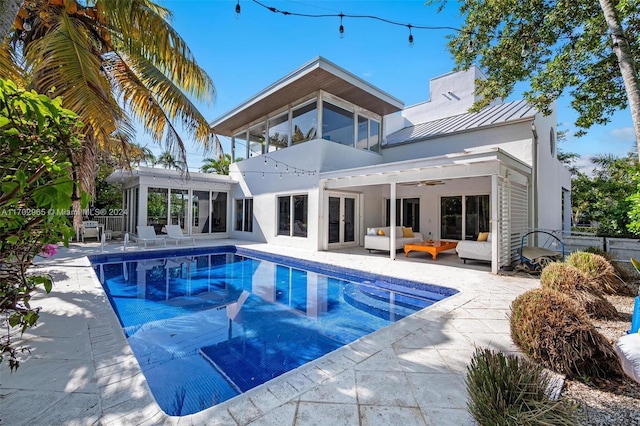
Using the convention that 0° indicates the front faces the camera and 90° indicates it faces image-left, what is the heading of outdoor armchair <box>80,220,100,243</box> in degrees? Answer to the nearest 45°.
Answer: approximately 0°

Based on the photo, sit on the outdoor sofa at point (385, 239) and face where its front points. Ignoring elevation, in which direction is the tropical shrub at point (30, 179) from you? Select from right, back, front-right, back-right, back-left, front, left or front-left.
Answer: front-right

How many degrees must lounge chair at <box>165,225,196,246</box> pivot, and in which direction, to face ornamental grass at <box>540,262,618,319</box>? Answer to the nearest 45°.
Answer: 0° — it already faces it

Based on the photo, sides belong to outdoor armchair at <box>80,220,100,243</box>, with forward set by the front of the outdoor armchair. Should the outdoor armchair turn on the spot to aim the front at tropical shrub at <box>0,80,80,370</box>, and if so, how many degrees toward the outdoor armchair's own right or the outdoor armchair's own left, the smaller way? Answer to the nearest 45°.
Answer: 0° — it already faces it

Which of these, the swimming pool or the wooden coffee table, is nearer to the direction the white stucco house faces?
the swimming pool

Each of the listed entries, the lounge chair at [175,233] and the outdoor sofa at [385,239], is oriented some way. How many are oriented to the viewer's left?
0

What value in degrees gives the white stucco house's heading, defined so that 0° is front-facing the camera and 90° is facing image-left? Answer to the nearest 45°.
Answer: approximately 45°

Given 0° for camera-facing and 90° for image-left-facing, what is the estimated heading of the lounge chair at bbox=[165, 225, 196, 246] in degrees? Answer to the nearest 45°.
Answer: approximately 315°

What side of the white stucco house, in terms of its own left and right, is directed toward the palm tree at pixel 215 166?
right

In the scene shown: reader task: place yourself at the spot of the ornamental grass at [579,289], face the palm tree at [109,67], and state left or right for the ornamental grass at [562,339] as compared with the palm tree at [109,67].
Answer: left

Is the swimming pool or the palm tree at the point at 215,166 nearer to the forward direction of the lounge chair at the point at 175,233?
the swimming pool

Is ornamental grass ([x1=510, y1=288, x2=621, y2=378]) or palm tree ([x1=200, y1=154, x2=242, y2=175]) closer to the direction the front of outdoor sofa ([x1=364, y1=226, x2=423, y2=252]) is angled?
the ornamental grass
